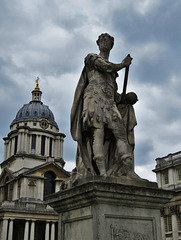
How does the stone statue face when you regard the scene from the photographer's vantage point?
facing the viewer and to the right of the viewer
